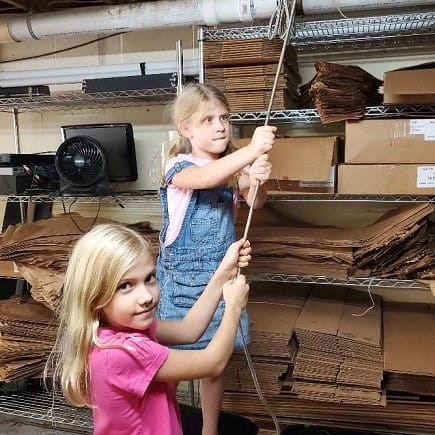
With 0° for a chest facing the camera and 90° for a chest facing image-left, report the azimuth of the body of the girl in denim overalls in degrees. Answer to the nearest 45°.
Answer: approximately 315°

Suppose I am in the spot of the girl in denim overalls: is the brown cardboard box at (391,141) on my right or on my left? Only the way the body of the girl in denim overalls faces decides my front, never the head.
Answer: on my left

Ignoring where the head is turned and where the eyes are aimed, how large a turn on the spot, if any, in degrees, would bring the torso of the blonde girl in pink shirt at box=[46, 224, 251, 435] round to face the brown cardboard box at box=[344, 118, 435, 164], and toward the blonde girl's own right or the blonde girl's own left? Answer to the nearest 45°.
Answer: approximately 45° to the blonde girl's own left

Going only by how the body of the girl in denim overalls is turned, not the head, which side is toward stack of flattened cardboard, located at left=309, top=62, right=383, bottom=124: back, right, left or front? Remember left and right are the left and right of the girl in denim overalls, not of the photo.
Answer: left

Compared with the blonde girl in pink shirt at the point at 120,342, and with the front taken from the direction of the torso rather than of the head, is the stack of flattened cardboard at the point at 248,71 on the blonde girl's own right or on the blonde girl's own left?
on the blonde girl's own left

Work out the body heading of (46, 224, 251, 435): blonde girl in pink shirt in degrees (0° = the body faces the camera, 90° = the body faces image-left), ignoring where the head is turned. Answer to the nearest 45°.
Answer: approximately 270°

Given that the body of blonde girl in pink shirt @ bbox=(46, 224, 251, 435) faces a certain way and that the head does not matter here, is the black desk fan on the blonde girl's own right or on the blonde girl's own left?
on the blonde girl's own left
